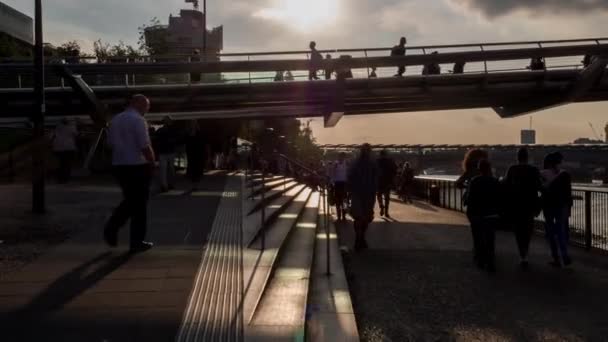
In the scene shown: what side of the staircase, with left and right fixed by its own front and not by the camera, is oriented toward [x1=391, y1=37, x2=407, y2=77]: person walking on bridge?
left

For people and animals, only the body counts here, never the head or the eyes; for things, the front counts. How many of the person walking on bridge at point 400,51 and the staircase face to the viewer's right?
2

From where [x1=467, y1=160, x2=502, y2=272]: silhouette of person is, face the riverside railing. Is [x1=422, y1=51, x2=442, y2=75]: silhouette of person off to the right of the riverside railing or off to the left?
left

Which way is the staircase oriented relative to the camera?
to the viewer's right

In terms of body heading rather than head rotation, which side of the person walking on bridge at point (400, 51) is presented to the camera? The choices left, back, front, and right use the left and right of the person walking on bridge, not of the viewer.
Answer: right

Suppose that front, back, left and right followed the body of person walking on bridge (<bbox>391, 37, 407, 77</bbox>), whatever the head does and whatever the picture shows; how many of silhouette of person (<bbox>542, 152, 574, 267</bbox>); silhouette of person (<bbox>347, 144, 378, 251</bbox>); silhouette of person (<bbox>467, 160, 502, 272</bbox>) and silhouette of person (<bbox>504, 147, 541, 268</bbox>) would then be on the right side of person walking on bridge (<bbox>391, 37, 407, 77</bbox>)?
4

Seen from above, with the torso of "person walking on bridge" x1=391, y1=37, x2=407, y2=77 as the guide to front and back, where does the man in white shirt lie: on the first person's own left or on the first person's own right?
on the first person's own right
